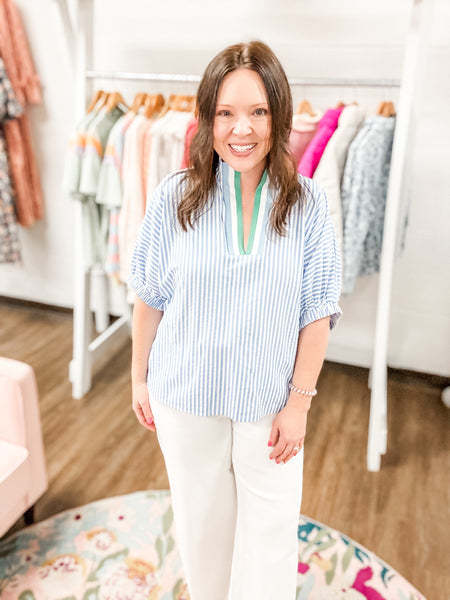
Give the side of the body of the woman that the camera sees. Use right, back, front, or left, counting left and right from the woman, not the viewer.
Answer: front

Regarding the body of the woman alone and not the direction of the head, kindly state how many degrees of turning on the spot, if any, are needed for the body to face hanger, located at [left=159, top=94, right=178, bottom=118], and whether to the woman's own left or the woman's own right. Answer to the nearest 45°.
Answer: approximately 180°

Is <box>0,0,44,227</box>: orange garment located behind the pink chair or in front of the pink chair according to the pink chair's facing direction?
behind

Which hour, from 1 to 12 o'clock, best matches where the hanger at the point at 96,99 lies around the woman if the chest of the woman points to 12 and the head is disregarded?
The hanger is roughly at 5 o'clock from the woman.

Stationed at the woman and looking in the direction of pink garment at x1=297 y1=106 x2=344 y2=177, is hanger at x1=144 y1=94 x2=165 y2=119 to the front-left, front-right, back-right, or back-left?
front-left

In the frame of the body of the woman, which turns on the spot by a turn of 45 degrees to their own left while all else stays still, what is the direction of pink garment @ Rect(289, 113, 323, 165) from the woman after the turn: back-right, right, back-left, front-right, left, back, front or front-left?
back-left
